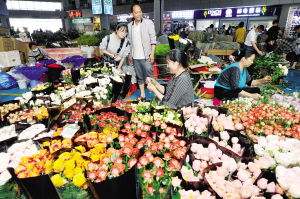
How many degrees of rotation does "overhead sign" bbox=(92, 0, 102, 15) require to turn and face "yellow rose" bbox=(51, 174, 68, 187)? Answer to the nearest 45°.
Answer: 0° — it already faces it

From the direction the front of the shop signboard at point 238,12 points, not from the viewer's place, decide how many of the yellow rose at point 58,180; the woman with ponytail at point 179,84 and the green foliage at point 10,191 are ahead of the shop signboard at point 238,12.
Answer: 3

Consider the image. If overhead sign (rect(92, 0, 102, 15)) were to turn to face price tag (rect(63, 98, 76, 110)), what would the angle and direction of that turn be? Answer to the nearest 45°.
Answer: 0° — it already faces it

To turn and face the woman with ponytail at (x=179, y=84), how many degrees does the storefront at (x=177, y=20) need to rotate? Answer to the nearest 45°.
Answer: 0° — it already faces them

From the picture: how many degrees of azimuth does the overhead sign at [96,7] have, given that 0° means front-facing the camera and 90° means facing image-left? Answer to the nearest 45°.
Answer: approximately 0°

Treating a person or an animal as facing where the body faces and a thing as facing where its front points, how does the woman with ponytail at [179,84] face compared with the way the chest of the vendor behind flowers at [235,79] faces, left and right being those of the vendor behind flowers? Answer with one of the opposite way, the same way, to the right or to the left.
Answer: the opposite way
